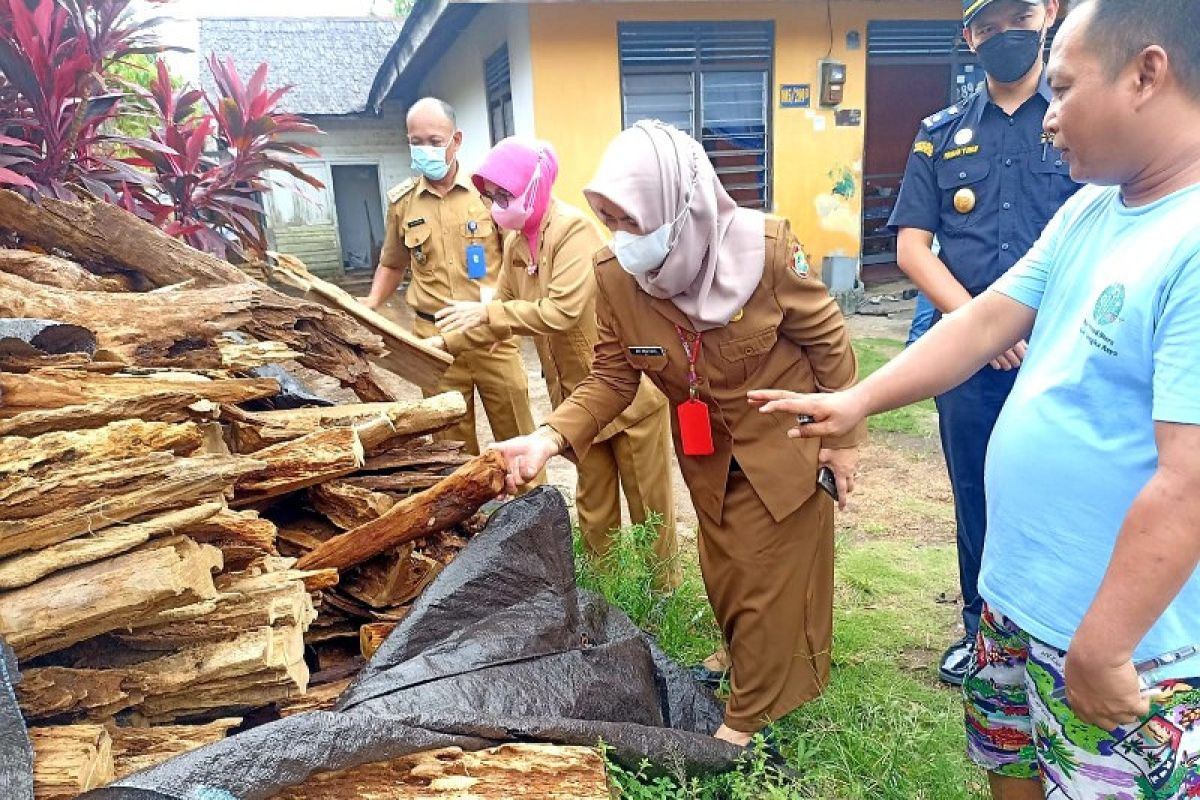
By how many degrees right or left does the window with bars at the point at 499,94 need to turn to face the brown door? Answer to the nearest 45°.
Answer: approximately 135° to its left

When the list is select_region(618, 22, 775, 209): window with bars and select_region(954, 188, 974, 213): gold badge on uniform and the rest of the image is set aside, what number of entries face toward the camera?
2

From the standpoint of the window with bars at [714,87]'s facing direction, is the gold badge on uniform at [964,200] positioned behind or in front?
in front

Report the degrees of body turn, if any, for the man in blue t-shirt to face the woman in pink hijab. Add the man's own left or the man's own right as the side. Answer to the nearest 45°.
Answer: approximately 90° to the man's own right

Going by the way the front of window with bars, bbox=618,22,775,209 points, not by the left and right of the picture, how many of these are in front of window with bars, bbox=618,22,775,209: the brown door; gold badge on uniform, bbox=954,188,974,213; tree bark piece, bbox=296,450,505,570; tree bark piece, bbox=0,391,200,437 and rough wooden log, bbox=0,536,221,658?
4

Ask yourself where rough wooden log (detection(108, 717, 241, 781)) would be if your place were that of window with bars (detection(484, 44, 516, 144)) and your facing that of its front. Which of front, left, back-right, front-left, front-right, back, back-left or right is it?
front-left

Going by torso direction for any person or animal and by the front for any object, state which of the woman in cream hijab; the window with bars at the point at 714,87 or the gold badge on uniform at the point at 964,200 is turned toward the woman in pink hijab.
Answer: the window with bars

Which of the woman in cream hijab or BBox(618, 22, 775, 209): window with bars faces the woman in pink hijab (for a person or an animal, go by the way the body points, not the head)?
the window with bars

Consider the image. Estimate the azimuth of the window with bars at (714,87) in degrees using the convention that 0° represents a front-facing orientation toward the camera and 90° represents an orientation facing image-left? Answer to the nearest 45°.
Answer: approximately 0°
